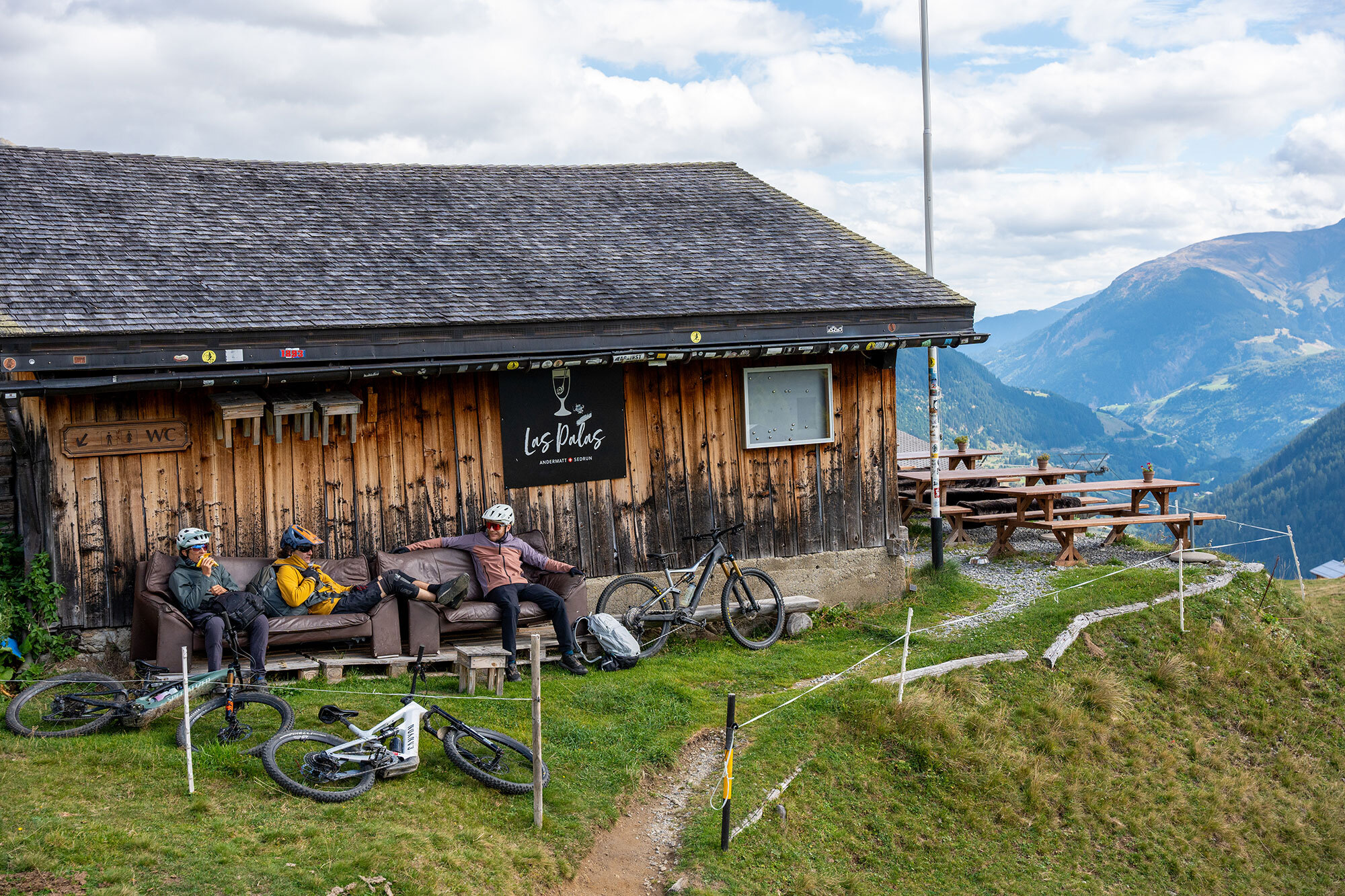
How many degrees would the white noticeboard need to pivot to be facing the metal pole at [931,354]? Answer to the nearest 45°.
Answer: approximately 135° to its left

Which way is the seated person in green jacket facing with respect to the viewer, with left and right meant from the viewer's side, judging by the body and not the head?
facing the viewer and to the right of the viewer

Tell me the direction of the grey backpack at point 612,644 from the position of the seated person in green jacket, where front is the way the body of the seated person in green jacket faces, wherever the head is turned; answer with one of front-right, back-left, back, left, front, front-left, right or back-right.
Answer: front-left

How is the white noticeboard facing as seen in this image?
toward the camera

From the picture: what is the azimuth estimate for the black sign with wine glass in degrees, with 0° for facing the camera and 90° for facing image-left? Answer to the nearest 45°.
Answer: approximately 0°

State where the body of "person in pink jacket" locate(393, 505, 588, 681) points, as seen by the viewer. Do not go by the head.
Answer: toward the camera

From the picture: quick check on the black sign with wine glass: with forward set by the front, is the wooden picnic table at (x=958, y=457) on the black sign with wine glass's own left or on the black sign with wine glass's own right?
on the black sign with wine glass's own left

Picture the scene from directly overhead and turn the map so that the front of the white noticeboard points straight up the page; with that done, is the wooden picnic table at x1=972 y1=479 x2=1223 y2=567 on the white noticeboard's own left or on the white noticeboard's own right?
on the white noticeboard's own left

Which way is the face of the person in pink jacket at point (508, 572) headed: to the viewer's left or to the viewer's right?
to the viewer's left

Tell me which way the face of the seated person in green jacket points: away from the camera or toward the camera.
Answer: toward the camera
